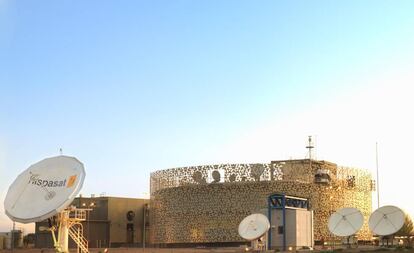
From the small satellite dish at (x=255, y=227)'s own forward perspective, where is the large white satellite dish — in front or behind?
in front

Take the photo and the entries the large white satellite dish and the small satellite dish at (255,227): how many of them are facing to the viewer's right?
0

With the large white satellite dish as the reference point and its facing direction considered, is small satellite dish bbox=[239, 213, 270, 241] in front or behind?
behind

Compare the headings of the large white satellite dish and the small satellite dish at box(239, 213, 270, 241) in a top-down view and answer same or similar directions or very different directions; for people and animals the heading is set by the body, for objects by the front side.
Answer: same or similar directions

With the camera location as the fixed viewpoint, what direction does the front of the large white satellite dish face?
facing the viewer and to the left of the viewer
